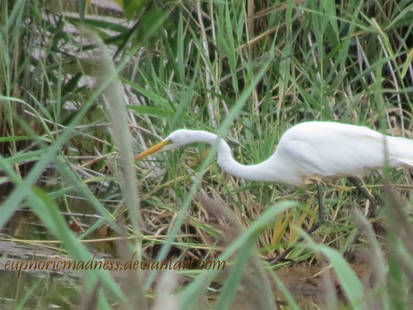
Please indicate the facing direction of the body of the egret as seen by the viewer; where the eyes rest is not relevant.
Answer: to the viewer's left
